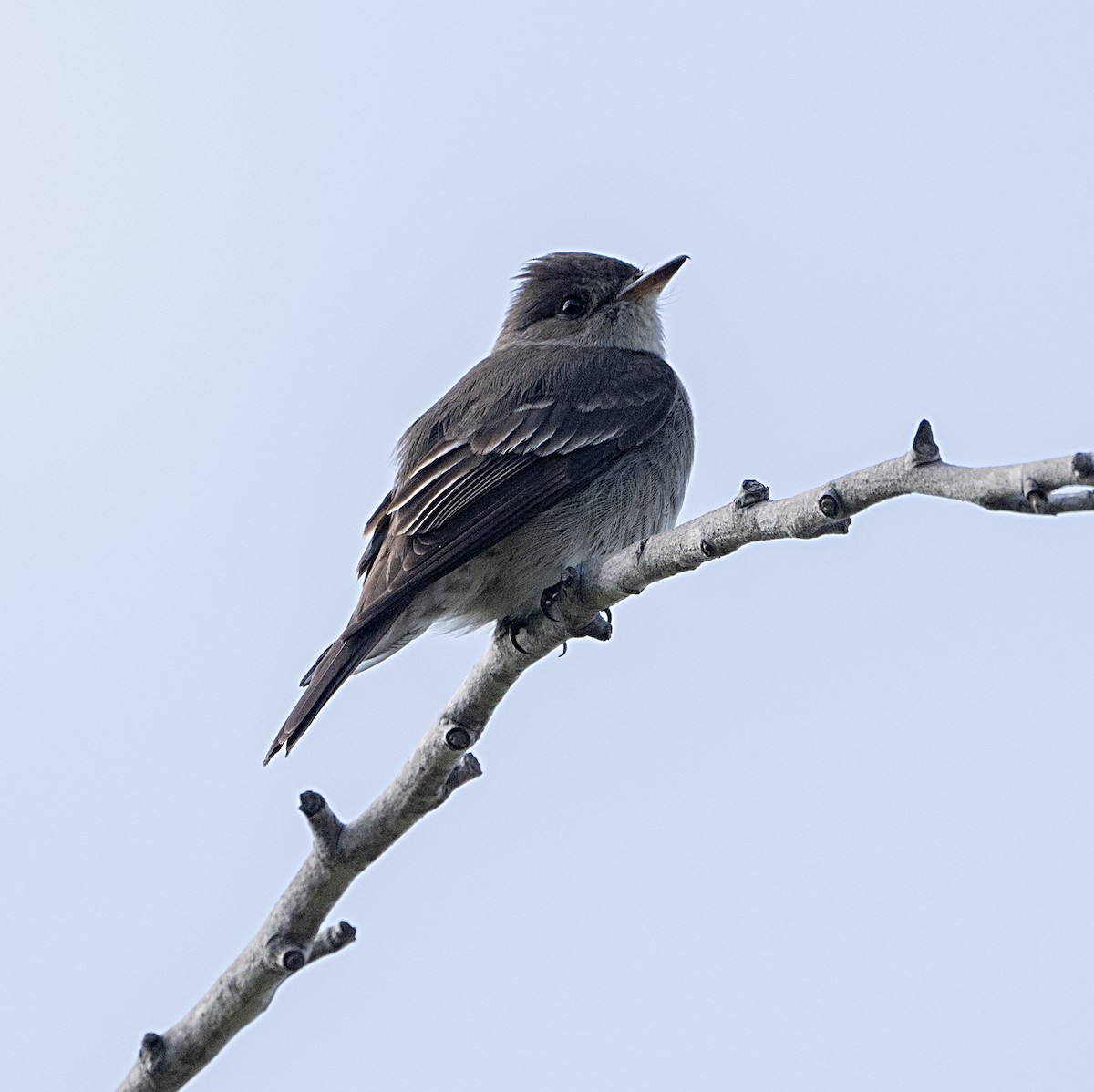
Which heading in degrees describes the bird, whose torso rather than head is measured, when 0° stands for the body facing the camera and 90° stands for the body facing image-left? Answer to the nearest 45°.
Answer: approximately 270°
